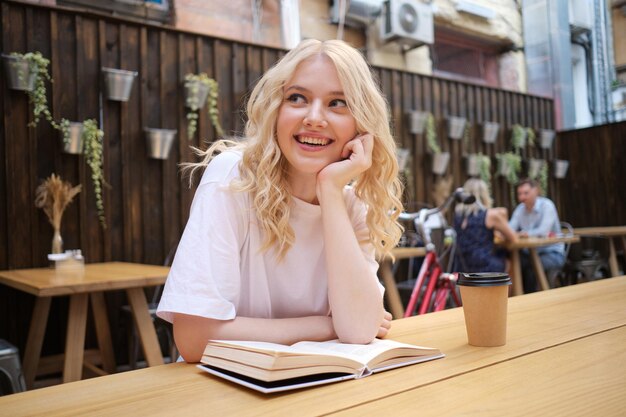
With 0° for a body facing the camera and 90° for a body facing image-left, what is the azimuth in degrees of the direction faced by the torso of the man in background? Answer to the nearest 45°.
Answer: approximately 45°

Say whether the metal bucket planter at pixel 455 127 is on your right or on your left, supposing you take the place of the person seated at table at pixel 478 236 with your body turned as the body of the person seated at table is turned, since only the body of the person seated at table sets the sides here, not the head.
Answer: on your left

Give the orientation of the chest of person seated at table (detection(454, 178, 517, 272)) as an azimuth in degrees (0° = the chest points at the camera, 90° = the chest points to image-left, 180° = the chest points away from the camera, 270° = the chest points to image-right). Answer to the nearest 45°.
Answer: approximately 225°

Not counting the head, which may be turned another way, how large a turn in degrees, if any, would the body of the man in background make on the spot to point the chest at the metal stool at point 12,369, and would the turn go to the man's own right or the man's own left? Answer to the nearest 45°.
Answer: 0° — they already face it

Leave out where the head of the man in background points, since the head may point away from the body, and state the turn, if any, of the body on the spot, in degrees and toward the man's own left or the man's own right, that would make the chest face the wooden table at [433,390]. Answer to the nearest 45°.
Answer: approximately 45° to the man's own left

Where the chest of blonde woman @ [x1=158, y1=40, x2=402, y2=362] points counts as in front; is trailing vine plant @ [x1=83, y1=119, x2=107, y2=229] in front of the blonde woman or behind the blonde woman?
behind

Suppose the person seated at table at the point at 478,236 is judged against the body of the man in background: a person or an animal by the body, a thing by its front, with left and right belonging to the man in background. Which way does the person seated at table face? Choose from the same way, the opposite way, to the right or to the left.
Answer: the opposite way

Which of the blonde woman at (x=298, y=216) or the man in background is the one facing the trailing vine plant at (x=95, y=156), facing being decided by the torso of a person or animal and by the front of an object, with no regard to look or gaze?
the man in background

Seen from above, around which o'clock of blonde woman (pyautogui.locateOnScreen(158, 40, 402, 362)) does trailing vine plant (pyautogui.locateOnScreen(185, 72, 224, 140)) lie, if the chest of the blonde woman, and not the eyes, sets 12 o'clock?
The trailing vine plant is roughly at 7 o'clock from the blonde woman.

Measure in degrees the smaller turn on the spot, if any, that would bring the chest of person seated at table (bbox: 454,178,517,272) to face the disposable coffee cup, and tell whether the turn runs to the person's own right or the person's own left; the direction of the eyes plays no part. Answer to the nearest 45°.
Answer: approximately 135° to the person's own right

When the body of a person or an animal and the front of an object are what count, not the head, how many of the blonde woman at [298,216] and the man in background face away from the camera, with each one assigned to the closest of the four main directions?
0

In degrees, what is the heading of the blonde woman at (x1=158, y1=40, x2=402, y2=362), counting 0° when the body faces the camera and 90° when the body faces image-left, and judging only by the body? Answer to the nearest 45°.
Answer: approximately 315°
